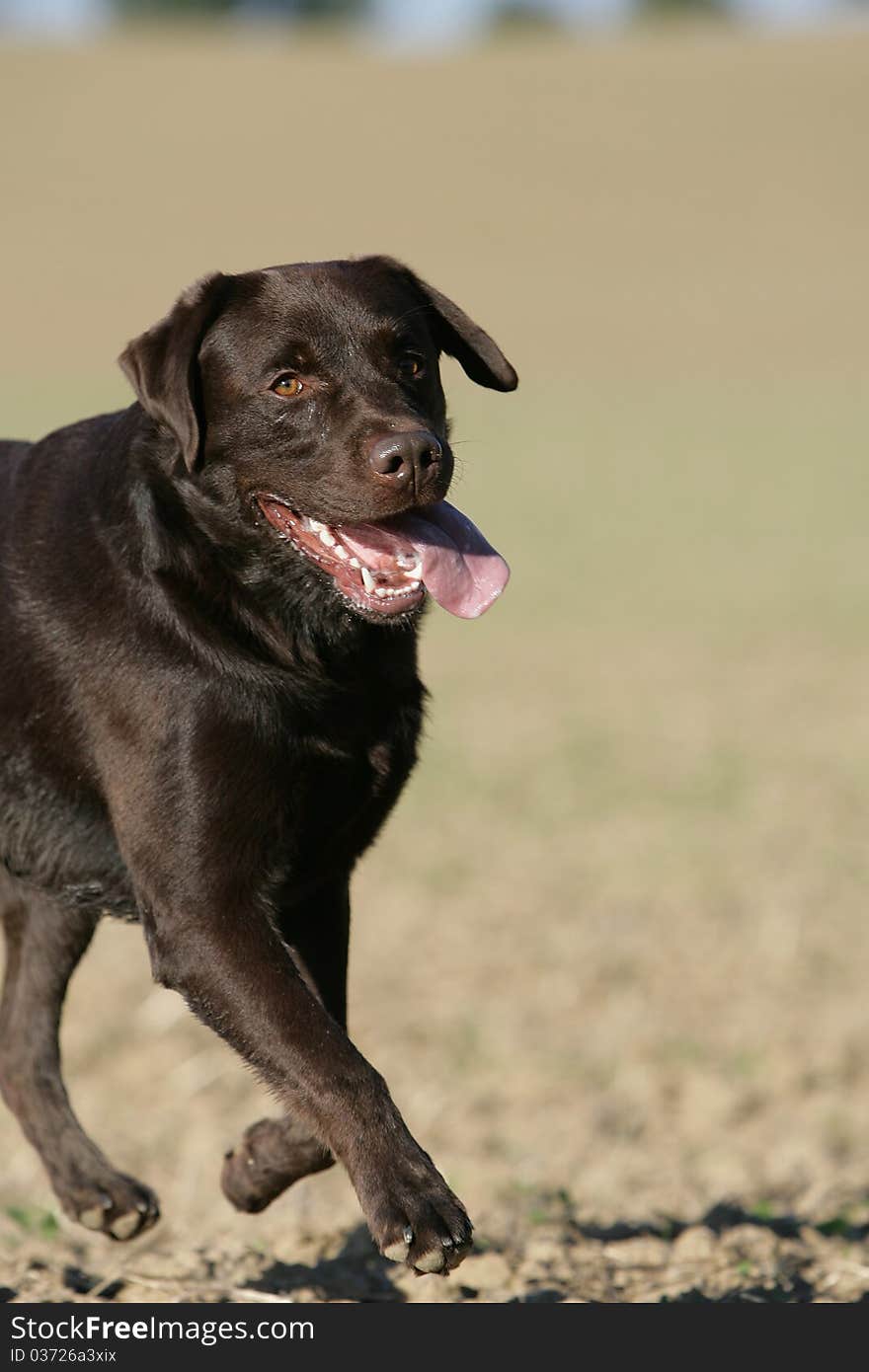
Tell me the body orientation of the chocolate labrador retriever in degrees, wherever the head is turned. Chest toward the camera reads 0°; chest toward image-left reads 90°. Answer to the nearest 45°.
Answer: approximately 315°
